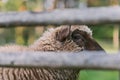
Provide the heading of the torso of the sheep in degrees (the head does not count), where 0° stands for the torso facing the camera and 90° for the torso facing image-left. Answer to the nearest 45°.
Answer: approximately 270°
